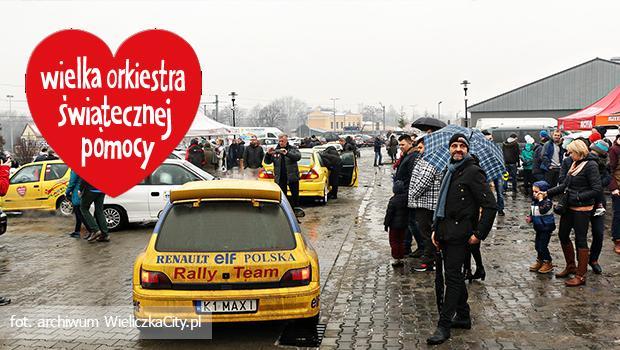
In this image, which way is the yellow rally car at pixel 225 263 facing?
away from the camera

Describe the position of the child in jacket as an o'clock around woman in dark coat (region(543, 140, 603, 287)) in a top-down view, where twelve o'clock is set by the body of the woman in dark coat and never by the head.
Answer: The child in jacket is roughly at 3 o'clock from the woman in dark coat.

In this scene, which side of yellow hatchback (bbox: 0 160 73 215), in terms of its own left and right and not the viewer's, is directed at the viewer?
left

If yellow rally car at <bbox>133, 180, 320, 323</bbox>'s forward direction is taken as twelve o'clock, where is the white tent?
The white tent is roughly at 12 o'clock from the yellow rally car.

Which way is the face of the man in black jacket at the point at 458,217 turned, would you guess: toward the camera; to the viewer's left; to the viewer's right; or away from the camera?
toward the camera

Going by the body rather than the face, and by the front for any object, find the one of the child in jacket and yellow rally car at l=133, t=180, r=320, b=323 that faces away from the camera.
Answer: the yellow rally car

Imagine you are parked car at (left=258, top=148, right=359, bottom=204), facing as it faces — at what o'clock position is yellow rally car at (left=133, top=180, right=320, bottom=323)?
The yellow rally car is roughly at 6 o'clock from the parked car.

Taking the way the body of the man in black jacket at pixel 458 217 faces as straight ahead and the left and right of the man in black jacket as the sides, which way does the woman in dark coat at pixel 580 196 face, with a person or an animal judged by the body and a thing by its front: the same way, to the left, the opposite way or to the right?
the same way

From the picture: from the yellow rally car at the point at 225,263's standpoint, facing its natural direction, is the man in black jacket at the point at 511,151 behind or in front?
in front

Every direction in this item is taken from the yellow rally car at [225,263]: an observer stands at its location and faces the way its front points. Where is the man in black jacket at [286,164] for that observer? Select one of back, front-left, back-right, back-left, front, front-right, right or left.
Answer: front

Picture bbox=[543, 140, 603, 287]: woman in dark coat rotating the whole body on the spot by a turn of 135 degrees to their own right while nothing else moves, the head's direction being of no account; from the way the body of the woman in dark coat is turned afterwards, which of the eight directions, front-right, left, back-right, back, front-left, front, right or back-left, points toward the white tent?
front-left

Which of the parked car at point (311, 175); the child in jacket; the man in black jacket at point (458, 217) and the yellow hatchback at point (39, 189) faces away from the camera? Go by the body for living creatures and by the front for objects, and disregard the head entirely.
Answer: the parked car

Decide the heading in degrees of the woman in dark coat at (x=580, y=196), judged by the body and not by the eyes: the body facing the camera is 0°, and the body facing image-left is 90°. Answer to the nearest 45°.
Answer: approximately 45°

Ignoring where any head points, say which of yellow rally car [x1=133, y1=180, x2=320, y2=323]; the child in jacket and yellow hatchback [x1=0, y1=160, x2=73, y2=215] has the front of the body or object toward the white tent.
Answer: the yellow rally car

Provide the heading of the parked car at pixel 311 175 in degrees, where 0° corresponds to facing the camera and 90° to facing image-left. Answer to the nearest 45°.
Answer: approximately 180°

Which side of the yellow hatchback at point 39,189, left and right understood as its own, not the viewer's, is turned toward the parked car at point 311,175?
back

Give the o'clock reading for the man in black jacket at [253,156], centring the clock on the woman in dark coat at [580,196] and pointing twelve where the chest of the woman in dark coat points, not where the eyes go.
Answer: The man in black jacket is roughly at 3 o'clock from the woman in dark coat.

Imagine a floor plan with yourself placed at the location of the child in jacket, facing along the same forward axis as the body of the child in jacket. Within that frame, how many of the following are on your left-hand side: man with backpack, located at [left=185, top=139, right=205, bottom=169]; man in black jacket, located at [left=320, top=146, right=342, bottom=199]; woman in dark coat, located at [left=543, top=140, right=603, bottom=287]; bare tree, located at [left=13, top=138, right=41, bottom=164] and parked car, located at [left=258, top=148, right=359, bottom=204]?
1
